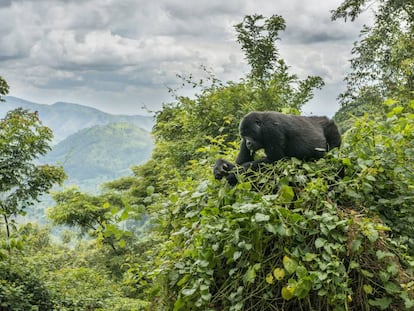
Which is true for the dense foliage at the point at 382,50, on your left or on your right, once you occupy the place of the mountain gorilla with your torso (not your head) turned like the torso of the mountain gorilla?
on your right

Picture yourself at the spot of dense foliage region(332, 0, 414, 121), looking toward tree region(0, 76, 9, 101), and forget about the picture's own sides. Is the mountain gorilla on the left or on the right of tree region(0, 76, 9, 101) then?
left

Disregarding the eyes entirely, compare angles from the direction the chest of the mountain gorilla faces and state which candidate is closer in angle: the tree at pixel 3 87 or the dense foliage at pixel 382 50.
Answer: the tree

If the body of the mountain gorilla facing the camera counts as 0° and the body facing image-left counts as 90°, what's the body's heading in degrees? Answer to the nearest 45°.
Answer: approximately 90°

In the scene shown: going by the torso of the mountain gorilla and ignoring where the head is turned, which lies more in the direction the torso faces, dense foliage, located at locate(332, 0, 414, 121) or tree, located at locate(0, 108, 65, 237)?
the tree

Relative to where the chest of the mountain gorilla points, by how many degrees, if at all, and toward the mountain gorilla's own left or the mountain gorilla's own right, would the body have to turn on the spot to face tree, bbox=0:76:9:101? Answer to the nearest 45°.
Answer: approximately 45° to the mountain gorilla's own right

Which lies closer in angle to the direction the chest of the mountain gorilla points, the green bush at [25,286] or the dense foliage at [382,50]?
the green bush
